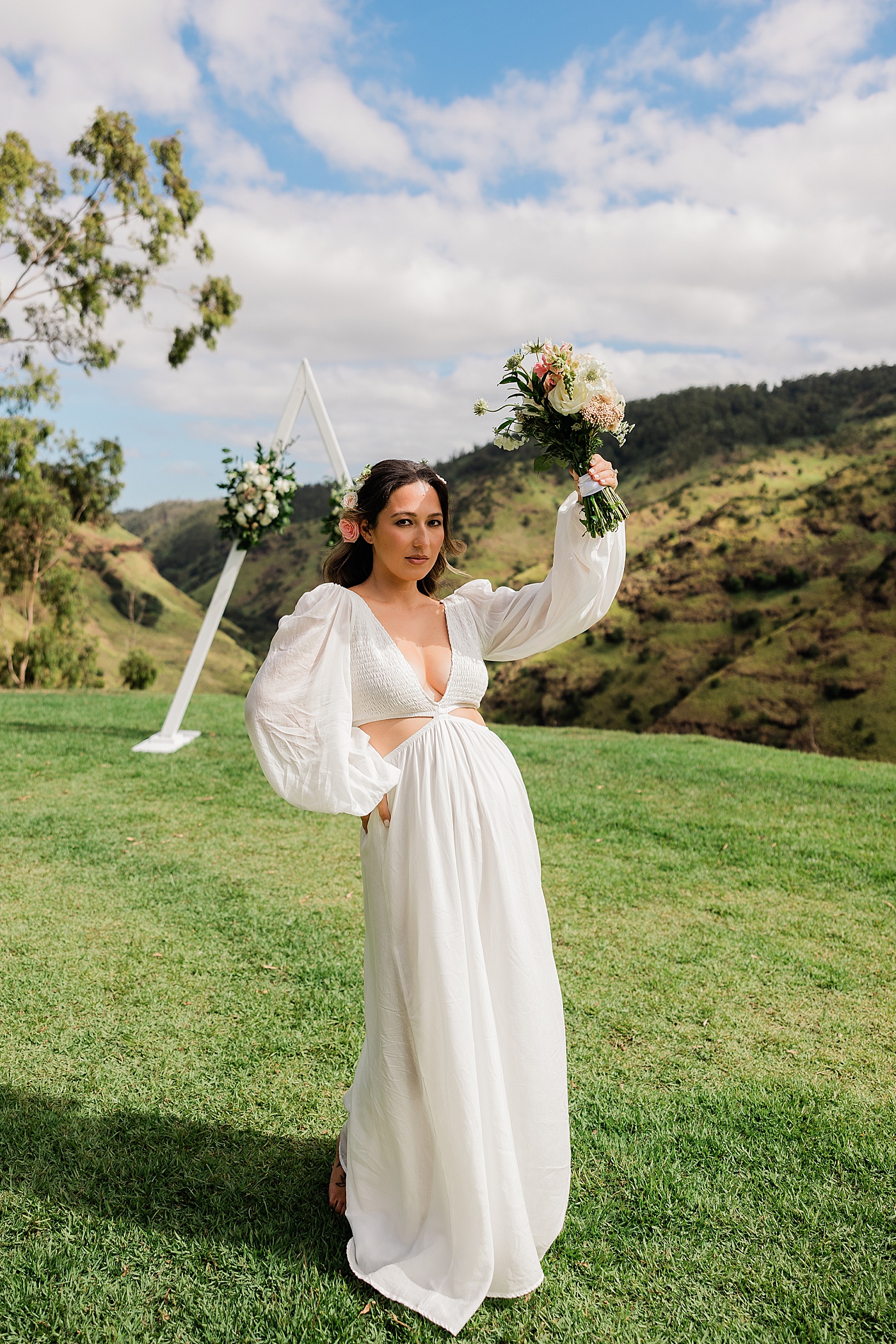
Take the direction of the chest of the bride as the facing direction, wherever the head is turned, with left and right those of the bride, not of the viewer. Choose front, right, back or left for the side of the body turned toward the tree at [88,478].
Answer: back

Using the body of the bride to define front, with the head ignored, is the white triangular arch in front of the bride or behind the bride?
behind

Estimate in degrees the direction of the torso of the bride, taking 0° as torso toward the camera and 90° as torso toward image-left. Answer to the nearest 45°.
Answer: approximately 315°

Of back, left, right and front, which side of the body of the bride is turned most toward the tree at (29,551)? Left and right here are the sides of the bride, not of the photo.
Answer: back
